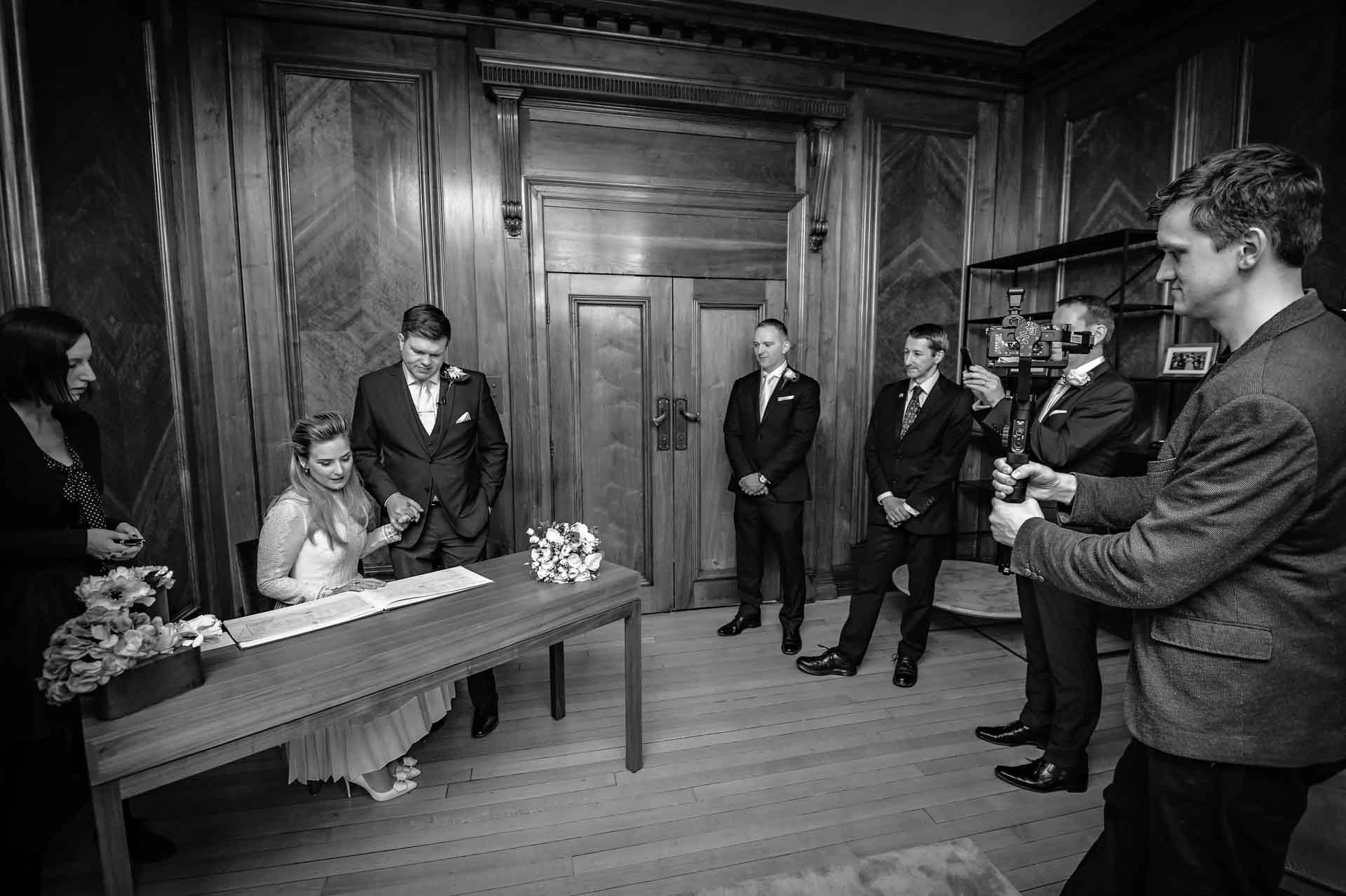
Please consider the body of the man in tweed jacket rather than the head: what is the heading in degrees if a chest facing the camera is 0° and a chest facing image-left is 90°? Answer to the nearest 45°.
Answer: approximately 90°

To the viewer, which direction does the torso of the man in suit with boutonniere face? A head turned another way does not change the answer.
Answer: to the viewer's left

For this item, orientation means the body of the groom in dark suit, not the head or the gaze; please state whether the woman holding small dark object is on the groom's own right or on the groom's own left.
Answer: on the groom's own right

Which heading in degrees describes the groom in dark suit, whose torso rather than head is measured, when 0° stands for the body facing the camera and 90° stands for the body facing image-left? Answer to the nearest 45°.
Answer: approximately 0°

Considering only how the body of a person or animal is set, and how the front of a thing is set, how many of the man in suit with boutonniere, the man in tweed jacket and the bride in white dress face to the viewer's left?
2

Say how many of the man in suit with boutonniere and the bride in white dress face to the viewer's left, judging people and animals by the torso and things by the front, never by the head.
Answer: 1

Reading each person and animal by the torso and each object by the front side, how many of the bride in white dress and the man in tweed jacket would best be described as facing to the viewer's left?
1

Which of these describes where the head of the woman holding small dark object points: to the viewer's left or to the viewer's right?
to the viewer's right
